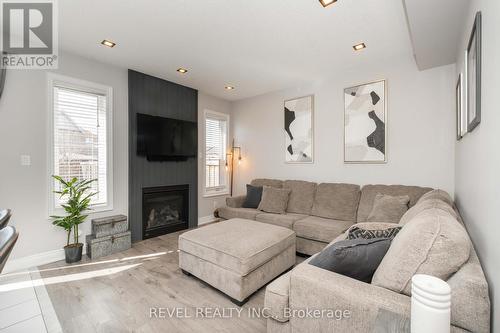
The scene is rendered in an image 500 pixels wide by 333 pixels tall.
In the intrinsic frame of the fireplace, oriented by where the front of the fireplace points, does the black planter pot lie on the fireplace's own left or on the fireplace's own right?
on the fireplace's own right

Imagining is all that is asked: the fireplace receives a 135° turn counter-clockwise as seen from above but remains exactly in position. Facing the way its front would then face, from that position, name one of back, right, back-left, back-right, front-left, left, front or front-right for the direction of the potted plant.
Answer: back-left

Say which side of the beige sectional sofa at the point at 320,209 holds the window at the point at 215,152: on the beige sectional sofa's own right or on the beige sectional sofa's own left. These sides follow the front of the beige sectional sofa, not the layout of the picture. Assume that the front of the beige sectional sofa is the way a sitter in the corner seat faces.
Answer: on the beige sectional sofa's own right

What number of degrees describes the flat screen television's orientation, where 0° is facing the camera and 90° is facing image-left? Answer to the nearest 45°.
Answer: approximately 315°

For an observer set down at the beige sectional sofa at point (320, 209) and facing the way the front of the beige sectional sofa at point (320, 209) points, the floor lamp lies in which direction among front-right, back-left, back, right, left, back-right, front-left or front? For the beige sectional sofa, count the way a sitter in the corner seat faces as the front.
right

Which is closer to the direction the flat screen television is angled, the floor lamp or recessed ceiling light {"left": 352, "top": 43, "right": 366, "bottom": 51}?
the recessed ceiling light

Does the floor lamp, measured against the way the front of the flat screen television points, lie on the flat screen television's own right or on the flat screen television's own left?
on the flat screen television's own left

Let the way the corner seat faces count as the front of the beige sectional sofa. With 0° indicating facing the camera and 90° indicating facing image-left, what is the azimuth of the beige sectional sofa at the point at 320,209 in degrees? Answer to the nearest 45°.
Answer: approximately 45°

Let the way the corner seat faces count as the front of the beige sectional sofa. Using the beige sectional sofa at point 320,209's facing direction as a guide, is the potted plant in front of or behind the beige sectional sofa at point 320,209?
in front

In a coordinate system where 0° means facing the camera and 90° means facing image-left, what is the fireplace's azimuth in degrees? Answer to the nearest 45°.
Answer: approximately 315°

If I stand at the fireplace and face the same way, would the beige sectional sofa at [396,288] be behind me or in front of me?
in front
